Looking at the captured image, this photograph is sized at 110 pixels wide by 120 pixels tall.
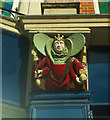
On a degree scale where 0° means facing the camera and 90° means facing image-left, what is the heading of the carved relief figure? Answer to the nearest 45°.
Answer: approximately 0°
